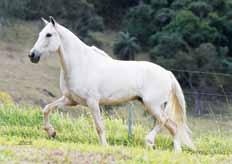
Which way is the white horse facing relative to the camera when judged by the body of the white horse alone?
to the viewer's left
